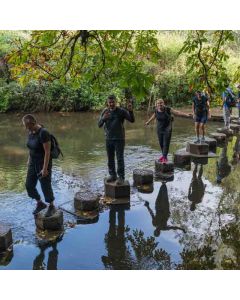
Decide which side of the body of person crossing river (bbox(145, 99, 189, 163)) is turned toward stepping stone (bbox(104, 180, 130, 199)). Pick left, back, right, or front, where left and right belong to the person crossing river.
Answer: front

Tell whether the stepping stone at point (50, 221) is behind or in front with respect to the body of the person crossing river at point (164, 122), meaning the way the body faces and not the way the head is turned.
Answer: in front

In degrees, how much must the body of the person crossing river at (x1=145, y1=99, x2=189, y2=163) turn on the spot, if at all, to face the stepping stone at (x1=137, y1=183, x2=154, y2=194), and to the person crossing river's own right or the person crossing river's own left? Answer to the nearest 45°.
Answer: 0° — they already face it

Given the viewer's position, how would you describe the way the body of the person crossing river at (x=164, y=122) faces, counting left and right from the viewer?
facing the viewer

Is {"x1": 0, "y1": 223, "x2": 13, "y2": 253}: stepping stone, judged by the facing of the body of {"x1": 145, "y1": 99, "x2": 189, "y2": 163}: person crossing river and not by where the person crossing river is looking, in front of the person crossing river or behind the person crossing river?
in front
